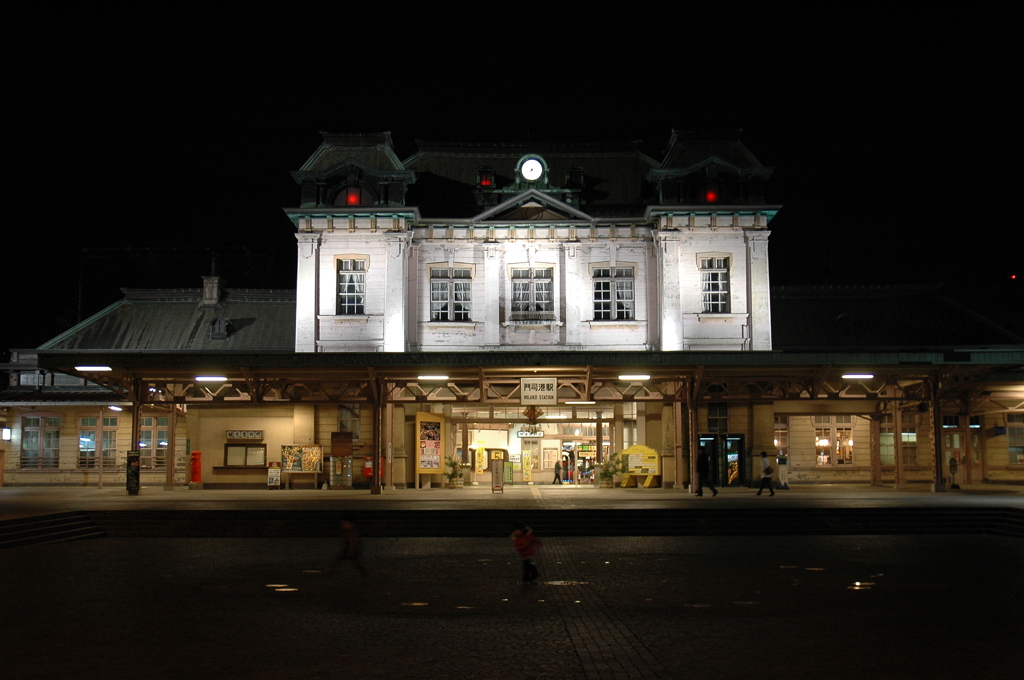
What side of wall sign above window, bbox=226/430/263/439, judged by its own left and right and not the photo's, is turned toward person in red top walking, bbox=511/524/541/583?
front

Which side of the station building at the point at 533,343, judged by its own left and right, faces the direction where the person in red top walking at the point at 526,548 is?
front

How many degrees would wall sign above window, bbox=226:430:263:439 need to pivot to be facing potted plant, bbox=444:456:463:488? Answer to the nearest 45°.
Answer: approximately 90° to its left
